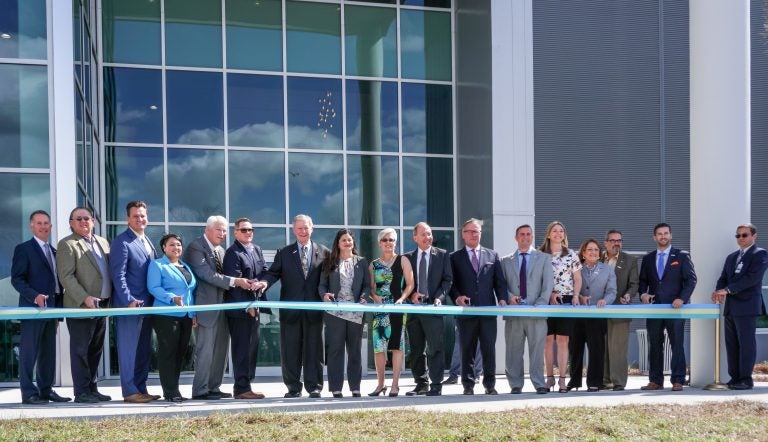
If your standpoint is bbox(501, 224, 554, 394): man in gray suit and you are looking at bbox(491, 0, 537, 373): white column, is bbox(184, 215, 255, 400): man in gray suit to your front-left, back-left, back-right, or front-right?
back-left

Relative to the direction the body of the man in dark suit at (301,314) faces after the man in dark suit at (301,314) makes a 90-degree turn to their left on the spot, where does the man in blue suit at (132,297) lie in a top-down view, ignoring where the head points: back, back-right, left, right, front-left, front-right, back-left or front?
back

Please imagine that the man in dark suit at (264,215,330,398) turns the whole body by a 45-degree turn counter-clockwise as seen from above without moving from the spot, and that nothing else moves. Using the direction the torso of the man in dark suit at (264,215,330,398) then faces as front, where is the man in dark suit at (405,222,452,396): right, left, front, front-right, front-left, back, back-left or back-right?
front-left

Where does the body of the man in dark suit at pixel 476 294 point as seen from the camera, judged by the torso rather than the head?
toward the camera

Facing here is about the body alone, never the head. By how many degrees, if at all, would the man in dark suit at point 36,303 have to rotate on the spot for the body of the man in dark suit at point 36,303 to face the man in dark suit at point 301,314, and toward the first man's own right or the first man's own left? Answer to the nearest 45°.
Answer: approximately 45° to the first man's own left

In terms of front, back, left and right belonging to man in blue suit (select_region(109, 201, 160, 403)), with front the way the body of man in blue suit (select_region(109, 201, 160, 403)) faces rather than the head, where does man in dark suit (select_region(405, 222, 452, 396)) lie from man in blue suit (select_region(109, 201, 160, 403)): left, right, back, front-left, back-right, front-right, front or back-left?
front-left

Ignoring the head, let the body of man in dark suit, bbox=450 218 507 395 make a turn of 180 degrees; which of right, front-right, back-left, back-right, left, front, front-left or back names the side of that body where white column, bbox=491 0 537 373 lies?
front

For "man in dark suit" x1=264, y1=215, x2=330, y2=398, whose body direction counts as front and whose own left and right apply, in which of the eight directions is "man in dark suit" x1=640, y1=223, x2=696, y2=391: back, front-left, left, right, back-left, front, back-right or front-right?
left

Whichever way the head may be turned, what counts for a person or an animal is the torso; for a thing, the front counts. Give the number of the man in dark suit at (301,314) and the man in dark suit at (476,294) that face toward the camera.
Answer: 2

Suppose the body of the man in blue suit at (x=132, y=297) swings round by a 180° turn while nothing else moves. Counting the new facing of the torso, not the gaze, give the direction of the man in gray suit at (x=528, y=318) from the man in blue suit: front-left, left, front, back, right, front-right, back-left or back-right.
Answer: back-right

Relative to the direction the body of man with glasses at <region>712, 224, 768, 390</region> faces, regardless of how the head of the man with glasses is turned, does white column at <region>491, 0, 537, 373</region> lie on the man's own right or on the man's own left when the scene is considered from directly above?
on the man's own right

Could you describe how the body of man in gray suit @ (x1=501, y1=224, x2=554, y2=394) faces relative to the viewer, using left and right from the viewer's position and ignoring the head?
facing the viewer

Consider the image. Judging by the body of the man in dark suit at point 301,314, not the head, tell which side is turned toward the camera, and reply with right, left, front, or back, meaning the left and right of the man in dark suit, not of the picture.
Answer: front

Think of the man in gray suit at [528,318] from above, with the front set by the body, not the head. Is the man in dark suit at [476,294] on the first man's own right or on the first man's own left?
on the first man's own right

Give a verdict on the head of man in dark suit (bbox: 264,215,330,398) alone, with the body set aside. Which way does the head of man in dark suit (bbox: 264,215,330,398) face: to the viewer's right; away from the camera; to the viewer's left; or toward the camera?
toward the camera

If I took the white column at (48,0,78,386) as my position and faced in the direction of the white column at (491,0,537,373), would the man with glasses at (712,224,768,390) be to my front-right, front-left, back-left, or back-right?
front-right

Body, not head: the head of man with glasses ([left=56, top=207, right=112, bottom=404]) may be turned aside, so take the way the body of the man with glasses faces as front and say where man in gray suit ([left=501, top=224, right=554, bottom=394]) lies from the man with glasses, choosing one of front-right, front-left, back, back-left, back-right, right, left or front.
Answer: front-left

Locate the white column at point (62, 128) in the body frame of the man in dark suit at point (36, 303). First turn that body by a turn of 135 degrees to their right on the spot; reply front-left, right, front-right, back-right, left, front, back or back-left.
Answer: right

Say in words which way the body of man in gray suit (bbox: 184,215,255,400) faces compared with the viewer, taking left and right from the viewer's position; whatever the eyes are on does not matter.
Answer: facing the viewer and to the right of the viewer
